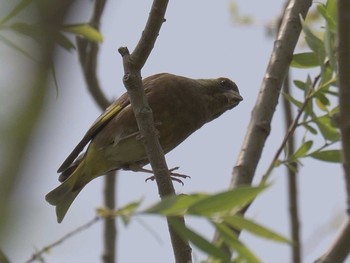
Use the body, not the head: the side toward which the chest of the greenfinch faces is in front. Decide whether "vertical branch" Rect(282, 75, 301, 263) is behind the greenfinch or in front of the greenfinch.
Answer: in front

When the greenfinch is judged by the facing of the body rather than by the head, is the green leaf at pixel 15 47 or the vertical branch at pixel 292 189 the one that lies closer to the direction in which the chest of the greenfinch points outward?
the vertical branch

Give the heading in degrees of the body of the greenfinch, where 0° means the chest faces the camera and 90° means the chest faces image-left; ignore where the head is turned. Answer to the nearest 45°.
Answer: approximately 270°

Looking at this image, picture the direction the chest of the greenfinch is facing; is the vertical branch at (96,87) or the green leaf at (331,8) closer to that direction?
the green leaf

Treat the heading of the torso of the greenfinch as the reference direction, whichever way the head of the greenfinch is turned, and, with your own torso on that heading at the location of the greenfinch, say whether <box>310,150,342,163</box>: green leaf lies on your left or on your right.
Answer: on your left

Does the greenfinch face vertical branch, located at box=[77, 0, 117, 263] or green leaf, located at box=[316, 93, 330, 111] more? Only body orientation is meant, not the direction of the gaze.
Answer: the green leaf

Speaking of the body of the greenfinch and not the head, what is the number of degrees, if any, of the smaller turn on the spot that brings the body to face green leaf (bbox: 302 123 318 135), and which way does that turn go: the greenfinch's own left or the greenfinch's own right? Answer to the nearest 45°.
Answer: approximately 45° to the greenfinch's own right
